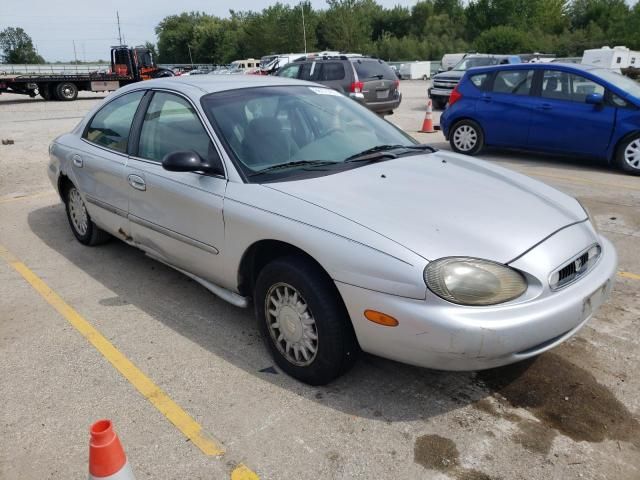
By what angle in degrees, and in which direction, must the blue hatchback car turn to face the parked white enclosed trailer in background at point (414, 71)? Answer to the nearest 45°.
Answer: approximately 90° to its left

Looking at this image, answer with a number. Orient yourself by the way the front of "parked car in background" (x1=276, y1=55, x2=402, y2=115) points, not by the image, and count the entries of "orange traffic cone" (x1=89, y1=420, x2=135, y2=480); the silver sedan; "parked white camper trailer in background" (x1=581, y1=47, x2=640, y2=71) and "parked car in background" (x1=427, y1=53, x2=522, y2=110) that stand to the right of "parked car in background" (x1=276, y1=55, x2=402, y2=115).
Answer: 2

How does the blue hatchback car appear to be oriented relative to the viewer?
to the viewer's right

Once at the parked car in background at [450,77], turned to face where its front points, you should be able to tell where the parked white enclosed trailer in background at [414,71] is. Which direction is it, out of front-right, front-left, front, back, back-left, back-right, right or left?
back-right

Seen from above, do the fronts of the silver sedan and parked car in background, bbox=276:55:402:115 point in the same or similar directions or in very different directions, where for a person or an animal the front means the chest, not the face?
very different directions

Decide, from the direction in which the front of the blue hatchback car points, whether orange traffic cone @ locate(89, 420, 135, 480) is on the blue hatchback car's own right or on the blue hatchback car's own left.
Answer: on the blue hatchback car's own right

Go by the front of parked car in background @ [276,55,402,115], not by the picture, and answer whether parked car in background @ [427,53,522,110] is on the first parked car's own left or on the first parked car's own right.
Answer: on the first parked car's own right

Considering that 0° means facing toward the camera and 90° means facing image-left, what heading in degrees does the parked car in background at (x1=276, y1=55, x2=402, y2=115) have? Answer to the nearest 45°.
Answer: approximately 135°

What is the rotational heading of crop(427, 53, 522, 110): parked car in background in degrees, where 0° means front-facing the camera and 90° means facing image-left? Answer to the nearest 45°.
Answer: approximately 45°

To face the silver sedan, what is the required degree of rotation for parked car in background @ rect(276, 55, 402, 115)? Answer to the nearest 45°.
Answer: approximately 135° to its left

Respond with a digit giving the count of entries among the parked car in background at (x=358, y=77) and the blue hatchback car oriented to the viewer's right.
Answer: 1

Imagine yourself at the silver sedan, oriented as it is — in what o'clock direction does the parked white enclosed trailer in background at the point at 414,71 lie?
The parked white enclosed trailer in background is roughly at 8 o'clock from the silver sedan.

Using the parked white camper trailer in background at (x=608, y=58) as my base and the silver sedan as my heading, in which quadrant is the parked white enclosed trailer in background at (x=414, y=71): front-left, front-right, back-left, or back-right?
back-right

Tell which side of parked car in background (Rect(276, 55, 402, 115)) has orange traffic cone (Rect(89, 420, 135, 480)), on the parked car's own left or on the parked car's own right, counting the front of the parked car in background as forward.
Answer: on the parked car's own left

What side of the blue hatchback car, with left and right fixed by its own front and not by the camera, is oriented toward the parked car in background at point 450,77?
left

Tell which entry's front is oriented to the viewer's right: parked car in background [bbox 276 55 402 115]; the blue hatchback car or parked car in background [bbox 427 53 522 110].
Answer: the blue hatchback car
